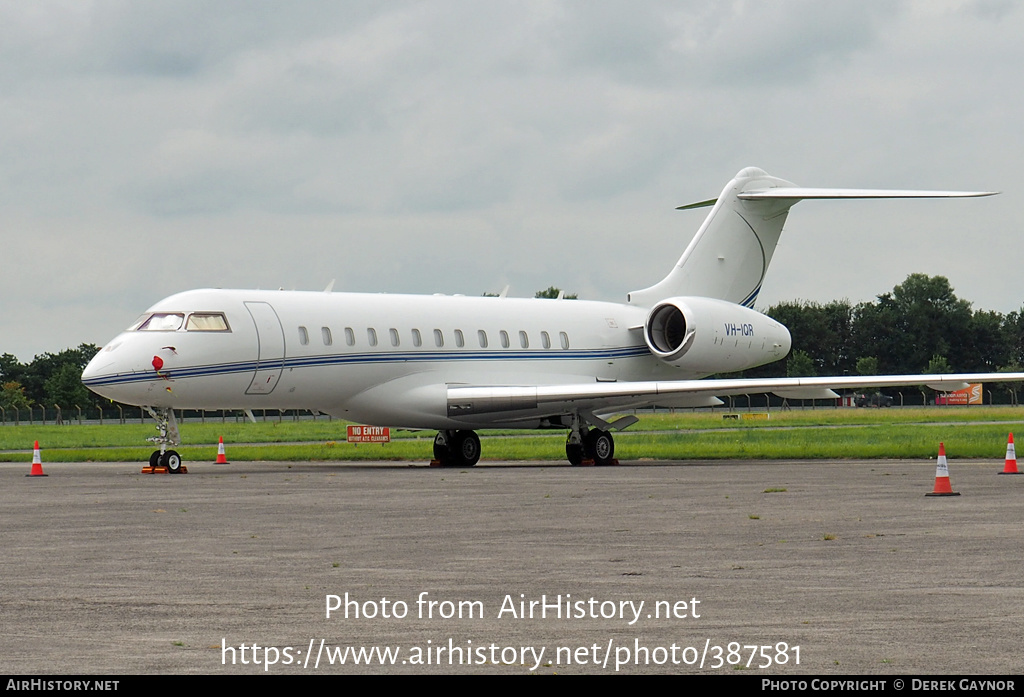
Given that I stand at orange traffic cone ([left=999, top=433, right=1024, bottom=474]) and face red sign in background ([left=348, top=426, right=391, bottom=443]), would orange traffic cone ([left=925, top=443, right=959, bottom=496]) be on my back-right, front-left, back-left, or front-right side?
back-left

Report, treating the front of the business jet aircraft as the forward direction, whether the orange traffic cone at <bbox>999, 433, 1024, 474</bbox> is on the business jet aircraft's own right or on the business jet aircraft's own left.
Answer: on the business jet aircraft's own left

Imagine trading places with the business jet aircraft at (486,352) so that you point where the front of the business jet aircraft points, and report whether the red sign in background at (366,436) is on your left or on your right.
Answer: on your right

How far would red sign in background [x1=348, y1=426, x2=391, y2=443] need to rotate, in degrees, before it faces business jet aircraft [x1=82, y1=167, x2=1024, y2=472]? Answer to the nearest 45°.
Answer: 0° — it already faces it

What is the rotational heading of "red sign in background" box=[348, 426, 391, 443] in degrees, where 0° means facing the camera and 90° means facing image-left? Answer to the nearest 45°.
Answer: approximately 0°

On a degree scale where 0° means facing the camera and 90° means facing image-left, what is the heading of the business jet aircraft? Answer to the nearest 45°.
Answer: approximately 45°
